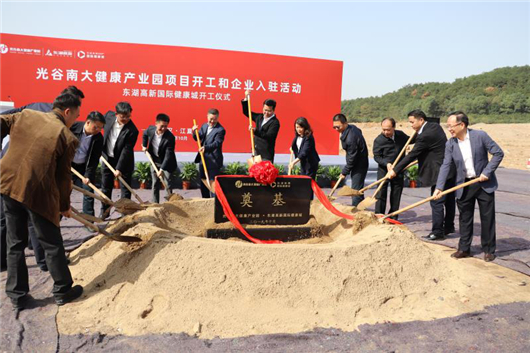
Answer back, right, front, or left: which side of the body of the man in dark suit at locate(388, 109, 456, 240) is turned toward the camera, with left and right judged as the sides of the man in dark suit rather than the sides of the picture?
left

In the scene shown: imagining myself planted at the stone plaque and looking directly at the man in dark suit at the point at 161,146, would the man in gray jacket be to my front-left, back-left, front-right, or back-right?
back-right

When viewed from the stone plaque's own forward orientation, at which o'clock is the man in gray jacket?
The man in gray jacket is roughly at 9 o'clock from the stone plaque.

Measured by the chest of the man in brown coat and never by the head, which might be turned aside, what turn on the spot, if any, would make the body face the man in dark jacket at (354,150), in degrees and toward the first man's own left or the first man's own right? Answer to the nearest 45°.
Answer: approximately 45° to the first man's own right

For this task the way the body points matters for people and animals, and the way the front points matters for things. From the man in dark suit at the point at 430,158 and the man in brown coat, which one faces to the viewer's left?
the man in dark suit

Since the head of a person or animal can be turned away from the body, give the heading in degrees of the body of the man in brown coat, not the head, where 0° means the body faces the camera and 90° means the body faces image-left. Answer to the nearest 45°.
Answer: approximately 225°

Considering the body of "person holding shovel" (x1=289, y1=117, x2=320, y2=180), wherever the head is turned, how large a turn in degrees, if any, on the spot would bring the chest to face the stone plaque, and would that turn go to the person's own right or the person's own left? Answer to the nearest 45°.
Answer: approximately 45° to the person's own left
